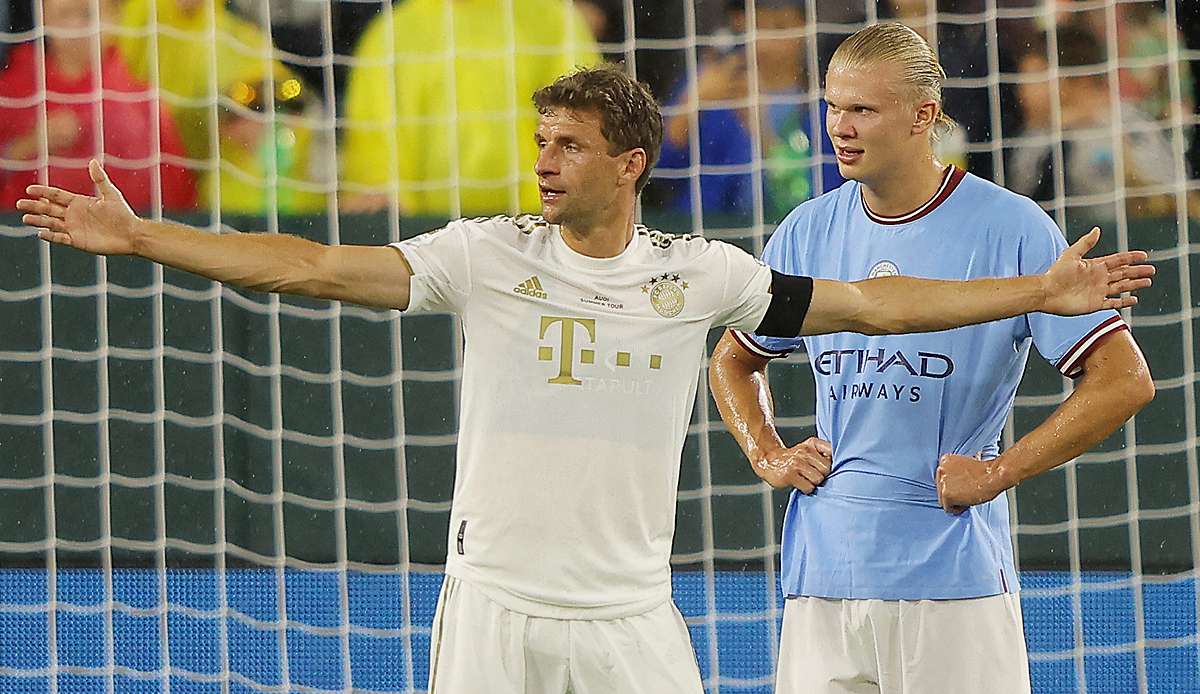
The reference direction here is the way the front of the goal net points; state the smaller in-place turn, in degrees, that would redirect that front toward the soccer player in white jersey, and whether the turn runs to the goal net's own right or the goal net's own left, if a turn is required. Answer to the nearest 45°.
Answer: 0° — it already faces them

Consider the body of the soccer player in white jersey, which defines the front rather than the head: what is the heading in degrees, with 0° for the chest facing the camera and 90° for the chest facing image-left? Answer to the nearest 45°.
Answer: approximately 0°

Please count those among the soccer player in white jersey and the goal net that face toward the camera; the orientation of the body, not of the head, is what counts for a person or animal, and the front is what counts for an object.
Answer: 2

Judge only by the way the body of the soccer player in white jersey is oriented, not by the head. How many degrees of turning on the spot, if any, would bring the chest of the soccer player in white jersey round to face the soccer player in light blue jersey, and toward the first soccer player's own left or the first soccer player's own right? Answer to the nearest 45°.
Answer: approximately 90° to the first soccer player's own left

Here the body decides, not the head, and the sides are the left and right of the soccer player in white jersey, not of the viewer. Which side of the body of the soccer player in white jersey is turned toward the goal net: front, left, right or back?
back

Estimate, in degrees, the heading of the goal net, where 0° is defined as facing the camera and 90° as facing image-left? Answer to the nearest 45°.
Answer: approximately 0°
